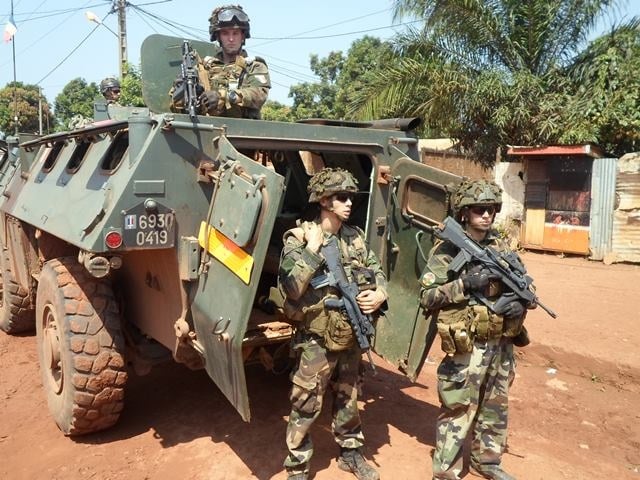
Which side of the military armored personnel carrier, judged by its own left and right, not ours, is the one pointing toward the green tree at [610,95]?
right

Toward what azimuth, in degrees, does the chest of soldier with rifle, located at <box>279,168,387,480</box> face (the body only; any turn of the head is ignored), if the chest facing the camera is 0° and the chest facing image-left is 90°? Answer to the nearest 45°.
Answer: approximately 315°

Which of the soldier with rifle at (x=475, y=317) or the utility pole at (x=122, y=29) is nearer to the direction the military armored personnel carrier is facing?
the utility pole

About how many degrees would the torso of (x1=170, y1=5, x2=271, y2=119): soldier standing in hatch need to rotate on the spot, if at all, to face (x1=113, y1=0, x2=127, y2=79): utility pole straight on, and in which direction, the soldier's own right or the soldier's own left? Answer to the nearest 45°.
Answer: approximately 135° to the soldier's own right

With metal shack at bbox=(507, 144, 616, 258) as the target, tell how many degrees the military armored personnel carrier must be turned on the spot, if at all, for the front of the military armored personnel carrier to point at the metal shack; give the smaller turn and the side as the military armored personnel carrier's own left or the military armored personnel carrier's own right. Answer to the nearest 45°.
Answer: approximately 90° to the military armored personnel carrier's own right

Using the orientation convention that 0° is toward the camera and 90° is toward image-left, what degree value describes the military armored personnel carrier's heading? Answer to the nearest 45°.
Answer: approximately 135°

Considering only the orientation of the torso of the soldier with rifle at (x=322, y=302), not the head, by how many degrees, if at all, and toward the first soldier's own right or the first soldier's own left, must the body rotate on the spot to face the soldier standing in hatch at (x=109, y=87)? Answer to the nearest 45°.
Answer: approximately 180°

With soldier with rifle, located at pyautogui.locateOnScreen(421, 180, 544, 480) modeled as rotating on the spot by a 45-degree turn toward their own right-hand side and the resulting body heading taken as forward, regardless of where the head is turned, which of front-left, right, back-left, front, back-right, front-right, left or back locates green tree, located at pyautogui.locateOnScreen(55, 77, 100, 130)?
back-right

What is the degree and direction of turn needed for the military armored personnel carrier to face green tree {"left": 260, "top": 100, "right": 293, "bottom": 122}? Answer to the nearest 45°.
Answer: approximately 45° to its right

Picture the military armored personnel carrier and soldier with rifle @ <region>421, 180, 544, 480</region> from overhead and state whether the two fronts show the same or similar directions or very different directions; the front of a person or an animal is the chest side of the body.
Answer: very different directions

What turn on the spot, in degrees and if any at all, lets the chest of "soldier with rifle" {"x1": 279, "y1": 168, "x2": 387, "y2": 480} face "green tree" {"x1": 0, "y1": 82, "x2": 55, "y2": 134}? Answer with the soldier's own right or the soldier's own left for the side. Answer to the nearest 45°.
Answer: approximately 180°
